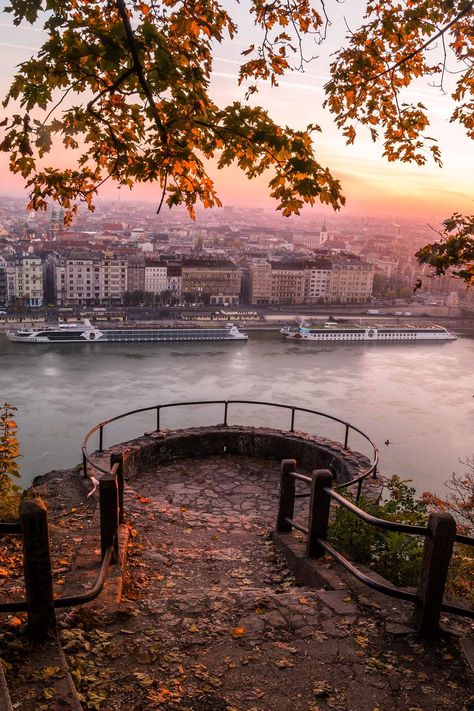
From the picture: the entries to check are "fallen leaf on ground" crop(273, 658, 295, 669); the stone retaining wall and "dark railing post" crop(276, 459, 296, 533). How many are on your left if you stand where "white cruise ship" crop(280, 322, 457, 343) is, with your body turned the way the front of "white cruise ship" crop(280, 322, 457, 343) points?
3

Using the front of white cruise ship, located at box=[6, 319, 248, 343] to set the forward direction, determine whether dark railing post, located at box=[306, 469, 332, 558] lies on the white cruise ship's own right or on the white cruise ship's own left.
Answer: on the white cruise ship's own left

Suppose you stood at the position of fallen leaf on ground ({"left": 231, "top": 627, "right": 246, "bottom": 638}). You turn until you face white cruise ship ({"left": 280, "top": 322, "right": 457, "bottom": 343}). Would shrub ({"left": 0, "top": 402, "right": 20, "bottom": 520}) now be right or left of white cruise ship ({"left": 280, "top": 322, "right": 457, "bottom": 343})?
left

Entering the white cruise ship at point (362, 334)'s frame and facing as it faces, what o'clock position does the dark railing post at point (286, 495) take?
The dark railing post is roughly at 9 o'clock from the white cruise ship.

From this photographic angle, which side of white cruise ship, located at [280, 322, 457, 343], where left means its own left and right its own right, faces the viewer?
left

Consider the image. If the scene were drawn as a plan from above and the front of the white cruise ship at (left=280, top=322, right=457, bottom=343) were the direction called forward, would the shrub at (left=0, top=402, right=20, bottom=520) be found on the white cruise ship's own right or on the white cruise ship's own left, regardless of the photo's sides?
on the white cruise ship's own left

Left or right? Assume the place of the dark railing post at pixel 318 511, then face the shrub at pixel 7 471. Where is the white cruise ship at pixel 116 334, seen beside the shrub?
right

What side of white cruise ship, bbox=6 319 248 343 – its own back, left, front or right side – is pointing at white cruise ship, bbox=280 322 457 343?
back

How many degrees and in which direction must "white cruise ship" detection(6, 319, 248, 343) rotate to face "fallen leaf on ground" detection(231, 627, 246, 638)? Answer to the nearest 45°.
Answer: approximately 90° to its left

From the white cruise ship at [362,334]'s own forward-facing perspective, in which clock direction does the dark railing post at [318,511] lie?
The dark railing post is roughly at 9 o'clock from the white cruise ship.

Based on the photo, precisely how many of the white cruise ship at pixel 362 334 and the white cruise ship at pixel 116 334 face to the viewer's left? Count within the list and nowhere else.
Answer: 2

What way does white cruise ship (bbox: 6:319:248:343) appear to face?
to the viewer's left

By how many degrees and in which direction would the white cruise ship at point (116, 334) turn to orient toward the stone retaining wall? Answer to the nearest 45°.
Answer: approximately 90° to its left
